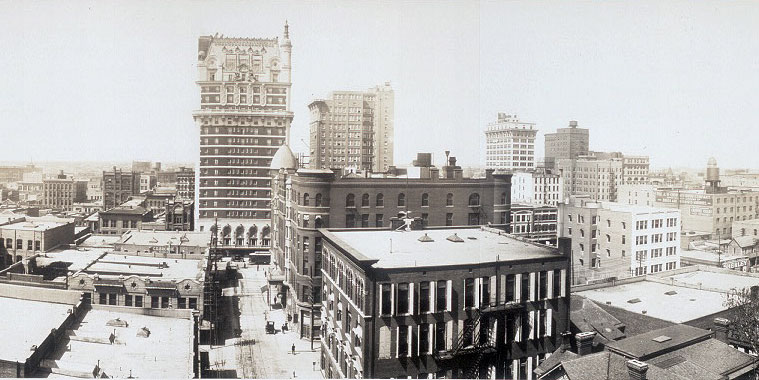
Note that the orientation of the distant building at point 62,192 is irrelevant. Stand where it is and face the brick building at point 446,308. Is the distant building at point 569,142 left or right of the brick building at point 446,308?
left
